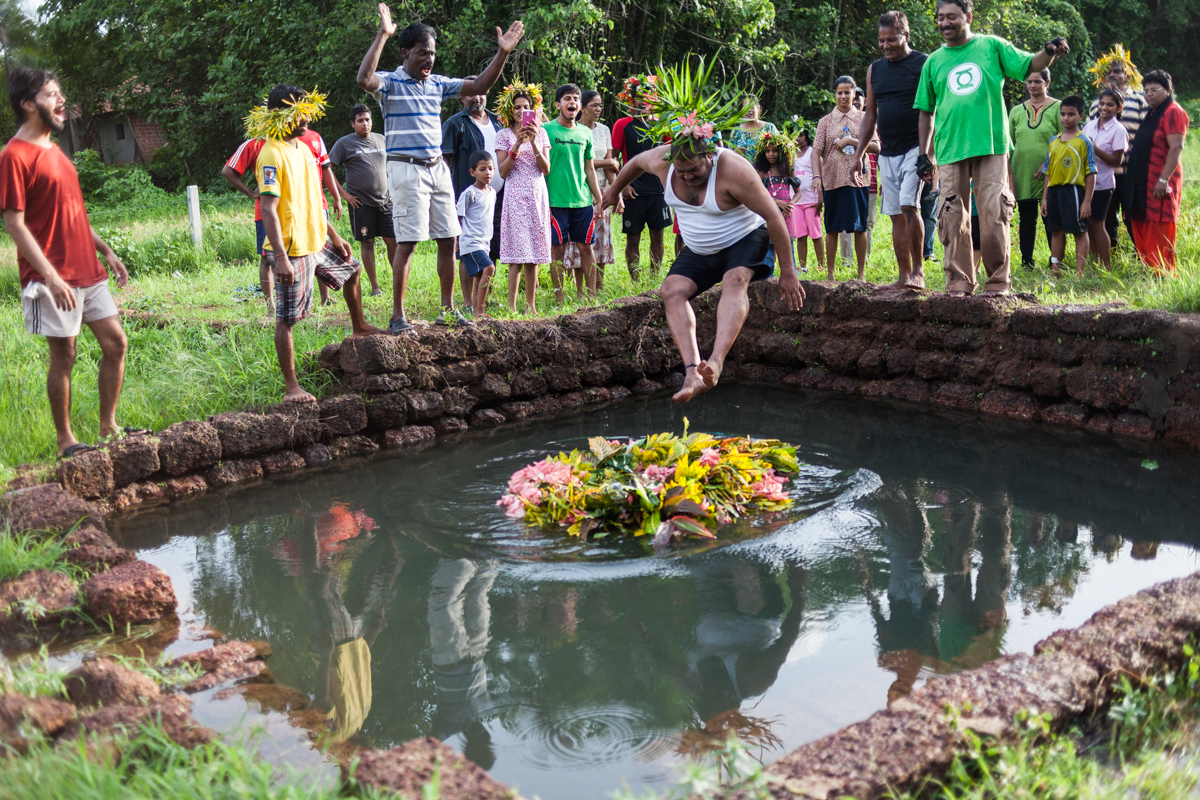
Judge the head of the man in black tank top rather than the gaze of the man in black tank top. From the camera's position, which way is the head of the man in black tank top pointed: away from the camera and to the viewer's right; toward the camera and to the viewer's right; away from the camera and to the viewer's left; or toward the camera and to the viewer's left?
toward the camera and to the viewer's left

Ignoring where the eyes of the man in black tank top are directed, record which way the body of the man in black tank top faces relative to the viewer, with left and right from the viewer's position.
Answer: facing the viewer and to the left of the viewer

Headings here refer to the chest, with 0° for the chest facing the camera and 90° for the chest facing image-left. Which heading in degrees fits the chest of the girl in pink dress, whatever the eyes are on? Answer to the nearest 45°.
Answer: approximately 0°

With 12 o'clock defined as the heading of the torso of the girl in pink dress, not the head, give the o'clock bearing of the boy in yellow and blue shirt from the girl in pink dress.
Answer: The boy in yellow and blue shirt is roughly at 9 o'clock from the girl in pink dress.

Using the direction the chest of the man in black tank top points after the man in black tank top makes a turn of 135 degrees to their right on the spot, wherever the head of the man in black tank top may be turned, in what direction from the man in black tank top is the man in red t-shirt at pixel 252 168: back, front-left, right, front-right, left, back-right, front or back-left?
left

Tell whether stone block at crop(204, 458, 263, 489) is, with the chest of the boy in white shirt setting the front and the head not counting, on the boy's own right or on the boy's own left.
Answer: on the boy's own right

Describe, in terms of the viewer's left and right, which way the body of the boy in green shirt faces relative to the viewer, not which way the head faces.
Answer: facing the viewer

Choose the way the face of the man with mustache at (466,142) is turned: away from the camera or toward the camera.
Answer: toward the camera

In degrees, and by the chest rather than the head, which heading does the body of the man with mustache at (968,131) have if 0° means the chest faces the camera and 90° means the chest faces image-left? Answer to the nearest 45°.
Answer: approximately 0°

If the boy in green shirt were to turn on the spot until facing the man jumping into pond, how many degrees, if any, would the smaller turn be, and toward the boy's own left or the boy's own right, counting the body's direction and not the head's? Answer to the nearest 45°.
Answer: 0° — they already face them

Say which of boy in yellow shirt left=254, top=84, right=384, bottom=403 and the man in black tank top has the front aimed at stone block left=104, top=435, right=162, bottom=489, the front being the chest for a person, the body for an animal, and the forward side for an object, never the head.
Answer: the man in black tank top

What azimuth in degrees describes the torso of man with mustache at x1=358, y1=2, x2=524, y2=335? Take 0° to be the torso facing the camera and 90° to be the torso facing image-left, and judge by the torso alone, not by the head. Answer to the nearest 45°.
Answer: approximately 315°
